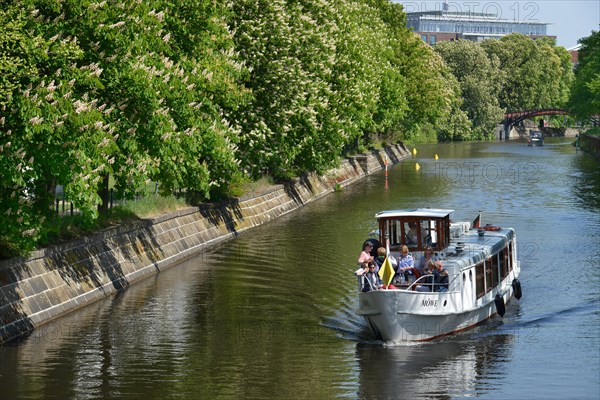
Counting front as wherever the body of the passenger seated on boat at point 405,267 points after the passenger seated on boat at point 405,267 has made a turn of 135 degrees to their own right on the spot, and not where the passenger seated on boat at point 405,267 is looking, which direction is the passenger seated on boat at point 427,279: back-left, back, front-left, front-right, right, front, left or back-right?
back-right

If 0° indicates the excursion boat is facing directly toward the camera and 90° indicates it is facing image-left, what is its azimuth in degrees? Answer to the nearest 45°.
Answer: approximately 45°

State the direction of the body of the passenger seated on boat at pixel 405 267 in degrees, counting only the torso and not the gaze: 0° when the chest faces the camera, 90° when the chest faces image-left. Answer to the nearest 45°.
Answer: approximately 45°
